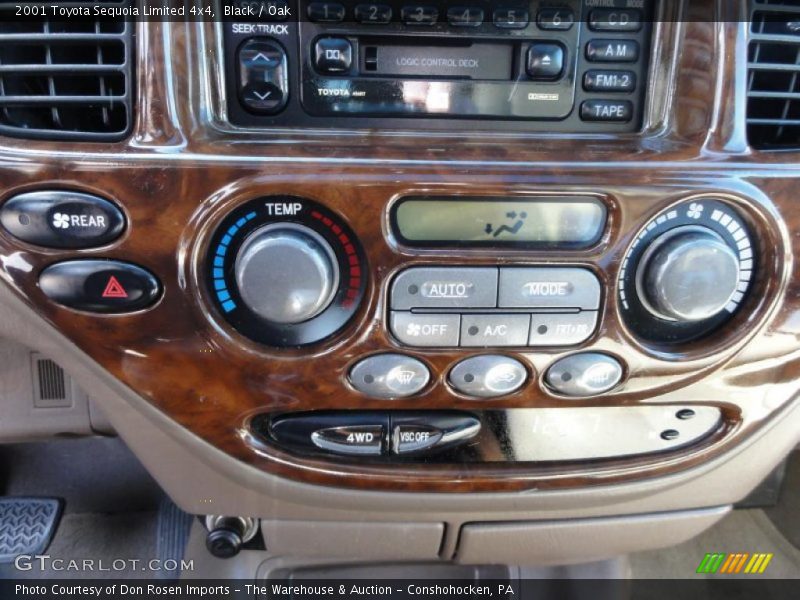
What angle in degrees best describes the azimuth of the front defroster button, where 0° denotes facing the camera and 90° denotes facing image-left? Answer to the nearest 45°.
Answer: approximately 0°

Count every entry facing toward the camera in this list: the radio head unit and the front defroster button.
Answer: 2

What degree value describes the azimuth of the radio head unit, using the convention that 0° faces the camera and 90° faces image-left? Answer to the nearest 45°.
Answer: approximately 0°
